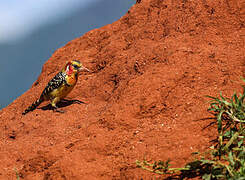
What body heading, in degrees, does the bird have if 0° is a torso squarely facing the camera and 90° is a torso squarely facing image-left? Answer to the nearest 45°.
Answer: approximately 270°
